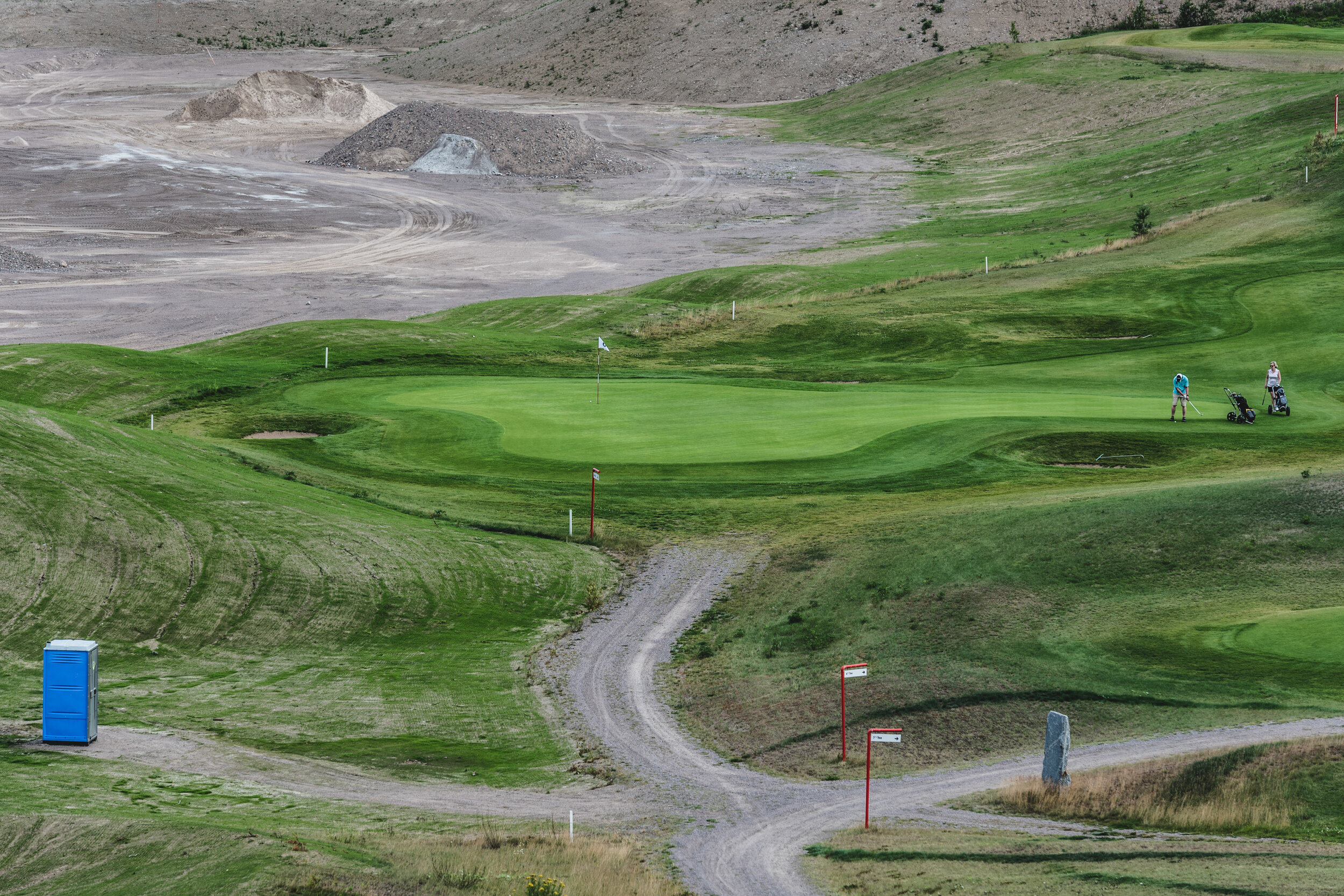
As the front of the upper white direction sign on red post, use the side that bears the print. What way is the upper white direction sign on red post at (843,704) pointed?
toward the camera

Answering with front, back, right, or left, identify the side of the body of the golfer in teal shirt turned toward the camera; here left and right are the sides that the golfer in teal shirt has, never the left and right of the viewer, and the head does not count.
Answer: front

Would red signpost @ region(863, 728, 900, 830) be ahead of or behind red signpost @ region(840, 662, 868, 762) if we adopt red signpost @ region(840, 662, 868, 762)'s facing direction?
ahead

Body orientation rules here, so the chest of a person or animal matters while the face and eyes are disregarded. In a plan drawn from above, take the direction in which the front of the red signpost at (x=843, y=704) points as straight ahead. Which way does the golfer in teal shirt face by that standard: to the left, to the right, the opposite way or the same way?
the same way

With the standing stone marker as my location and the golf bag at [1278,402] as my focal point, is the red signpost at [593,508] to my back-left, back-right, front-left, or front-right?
front-left

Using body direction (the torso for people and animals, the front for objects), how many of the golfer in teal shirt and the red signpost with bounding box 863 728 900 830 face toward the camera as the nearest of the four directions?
2

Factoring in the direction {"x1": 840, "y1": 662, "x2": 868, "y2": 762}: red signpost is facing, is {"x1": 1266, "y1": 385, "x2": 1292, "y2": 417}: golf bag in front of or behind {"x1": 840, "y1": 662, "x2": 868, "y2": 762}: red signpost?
behind

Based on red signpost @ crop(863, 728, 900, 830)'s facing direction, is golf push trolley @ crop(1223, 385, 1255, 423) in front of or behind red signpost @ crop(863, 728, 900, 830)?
behind

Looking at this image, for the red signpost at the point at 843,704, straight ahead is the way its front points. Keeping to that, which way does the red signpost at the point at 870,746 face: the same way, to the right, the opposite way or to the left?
the same way

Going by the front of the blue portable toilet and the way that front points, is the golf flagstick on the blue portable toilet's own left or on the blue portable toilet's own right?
on the blue portable toilet's own left

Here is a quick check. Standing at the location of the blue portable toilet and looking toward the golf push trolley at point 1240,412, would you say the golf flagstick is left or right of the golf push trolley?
left

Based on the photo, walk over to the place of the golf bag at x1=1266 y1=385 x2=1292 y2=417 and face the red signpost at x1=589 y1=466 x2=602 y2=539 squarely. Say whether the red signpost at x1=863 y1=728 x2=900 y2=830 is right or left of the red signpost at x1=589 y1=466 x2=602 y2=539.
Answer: left
